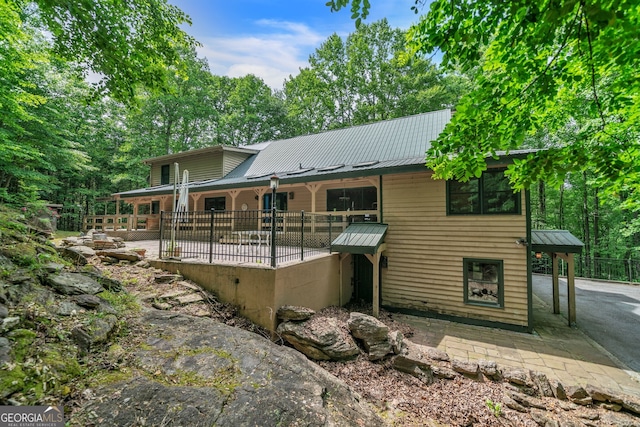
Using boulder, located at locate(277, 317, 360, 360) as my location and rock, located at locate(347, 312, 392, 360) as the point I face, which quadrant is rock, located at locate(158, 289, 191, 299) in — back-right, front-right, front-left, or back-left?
back-left

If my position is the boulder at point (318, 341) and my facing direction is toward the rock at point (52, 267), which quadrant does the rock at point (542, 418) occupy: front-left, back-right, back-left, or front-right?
back-left

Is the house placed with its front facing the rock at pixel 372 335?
yes

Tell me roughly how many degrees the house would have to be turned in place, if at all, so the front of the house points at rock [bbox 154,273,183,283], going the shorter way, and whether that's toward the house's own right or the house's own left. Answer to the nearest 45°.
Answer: approximately 45° to the house's own right

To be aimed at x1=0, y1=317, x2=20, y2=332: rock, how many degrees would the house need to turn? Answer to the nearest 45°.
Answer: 0° — it already faces it

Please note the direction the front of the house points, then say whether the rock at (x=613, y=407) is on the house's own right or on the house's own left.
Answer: on the house's own left

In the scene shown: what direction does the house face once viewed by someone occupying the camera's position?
facing the viewer and to the left of the viewer

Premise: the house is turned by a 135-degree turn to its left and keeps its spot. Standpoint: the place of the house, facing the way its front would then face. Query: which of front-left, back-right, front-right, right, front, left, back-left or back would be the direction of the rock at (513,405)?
right

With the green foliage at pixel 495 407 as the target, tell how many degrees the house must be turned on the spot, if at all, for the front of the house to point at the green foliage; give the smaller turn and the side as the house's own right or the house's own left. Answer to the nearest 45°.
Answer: approximately 45° to the house's own left

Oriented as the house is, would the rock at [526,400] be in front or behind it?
in front

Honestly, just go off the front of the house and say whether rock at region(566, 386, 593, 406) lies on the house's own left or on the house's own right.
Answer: on the house's own left

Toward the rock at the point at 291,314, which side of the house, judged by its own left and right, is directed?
front

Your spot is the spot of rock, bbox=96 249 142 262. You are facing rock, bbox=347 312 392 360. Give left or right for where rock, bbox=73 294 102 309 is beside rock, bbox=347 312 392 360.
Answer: right

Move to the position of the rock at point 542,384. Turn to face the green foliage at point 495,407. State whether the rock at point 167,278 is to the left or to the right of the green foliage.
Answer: right

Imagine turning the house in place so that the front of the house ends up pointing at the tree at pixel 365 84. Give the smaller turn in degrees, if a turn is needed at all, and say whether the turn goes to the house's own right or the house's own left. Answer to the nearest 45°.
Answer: approximately 135° to the house's own right

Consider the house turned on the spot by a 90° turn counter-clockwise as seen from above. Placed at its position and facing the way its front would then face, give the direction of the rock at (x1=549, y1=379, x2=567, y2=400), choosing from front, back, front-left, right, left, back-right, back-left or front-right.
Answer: front-right
